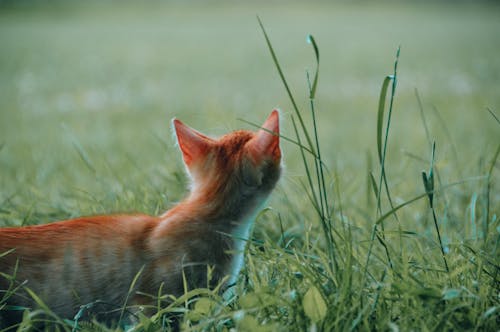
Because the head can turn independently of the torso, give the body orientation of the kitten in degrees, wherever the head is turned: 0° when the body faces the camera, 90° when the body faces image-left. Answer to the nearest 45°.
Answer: approximately 270°
